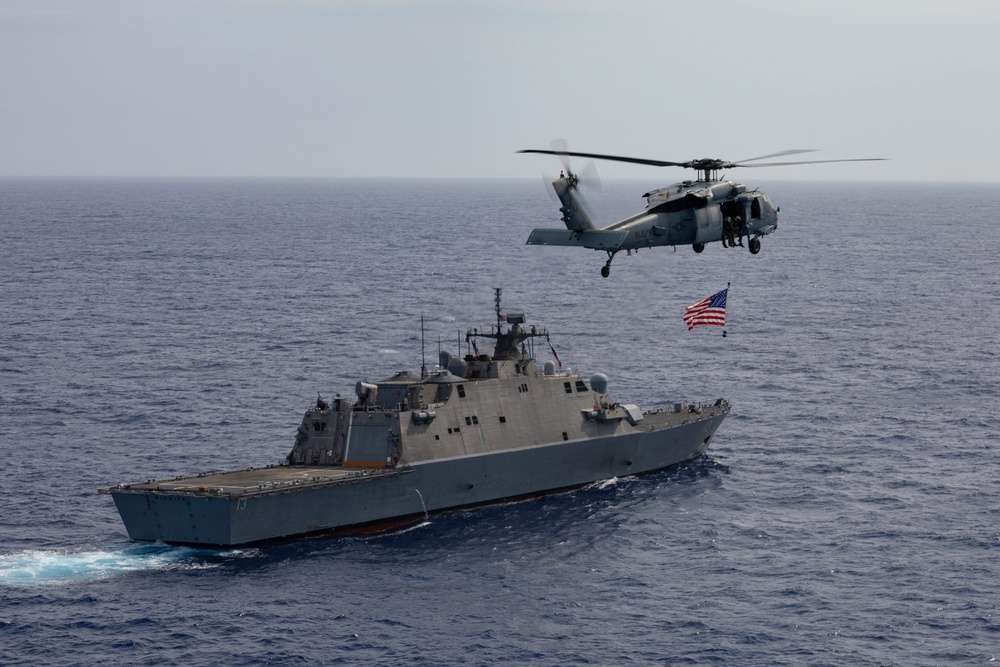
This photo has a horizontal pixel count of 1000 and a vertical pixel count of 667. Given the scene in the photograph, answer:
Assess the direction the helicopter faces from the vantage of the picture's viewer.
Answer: facing away from the viewer and to the right of the viewer
